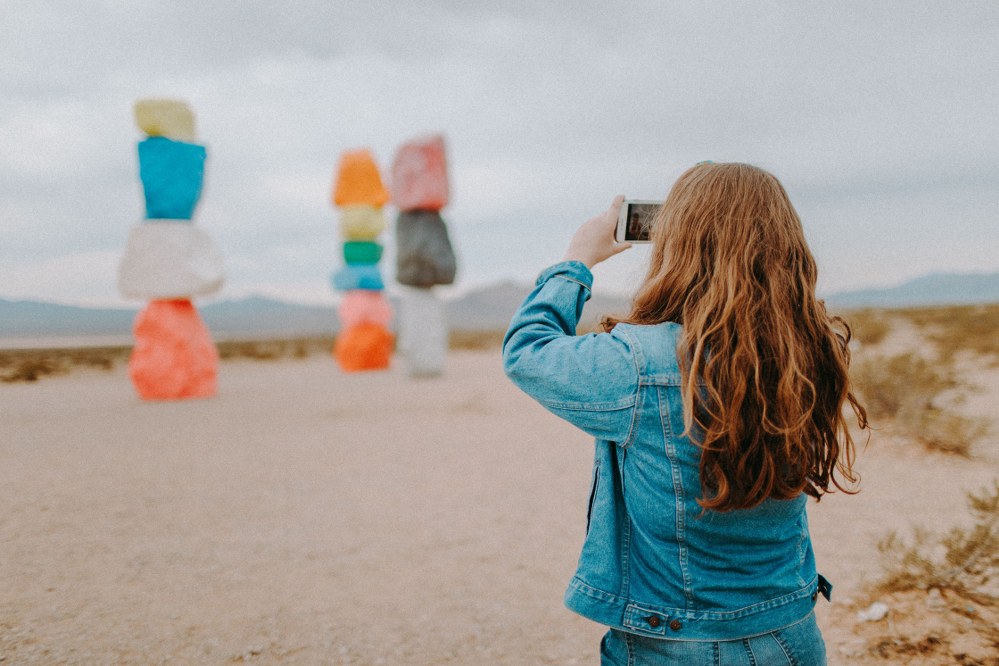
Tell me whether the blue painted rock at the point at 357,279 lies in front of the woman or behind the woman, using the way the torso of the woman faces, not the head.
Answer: in front

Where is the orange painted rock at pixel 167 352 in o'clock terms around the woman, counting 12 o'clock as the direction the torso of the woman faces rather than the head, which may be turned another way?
The orange painted rock is roughly at 12 o'clock from the woman.

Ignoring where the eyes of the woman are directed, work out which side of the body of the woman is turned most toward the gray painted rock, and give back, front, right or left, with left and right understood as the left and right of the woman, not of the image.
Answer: front

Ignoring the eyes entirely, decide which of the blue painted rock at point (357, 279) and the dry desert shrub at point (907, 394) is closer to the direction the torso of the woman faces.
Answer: the blue painted rock

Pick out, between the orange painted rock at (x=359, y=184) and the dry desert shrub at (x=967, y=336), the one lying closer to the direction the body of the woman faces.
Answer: the orange painted rock

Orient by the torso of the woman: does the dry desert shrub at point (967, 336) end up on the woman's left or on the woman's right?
on the woman's right

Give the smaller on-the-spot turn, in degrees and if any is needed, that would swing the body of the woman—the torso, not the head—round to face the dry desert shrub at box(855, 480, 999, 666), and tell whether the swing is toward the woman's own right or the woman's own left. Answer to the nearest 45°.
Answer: approximately 90° to the woman's own right

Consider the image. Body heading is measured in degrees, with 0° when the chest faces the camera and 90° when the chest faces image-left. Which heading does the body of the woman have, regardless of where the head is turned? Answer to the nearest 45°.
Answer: approximately 135°

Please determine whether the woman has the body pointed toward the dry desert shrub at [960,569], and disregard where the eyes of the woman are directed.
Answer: no

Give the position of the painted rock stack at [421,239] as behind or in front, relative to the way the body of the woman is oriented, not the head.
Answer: in front

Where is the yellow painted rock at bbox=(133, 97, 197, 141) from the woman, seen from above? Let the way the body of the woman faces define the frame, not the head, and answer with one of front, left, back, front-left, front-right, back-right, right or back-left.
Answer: front

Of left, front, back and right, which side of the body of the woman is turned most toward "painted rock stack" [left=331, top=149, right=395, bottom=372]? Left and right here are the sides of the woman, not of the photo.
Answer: front

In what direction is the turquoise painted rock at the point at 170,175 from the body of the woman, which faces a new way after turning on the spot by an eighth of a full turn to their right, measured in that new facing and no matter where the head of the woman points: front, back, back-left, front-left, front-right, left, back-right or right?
front-left

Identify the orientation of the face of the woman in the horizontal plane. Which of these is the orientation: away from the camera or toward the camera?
away from the camera
